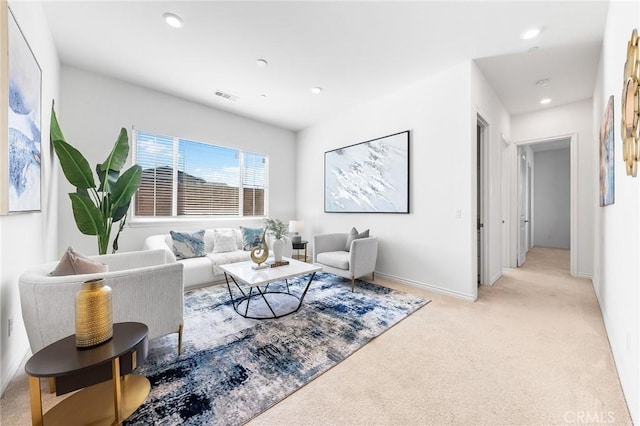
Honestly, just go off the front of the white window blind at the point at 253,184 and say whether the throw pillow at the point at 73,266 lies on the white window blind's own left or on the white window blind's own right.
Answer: on the white window blind's own right

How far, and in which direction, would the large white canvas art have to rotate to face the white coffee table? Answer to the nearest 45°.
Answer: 0° — it already faces it

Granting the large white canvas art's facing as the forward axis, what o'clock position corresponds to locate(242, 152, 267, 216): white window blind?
The white window blind is roughly at 2 o'clock from the large white canvas art.

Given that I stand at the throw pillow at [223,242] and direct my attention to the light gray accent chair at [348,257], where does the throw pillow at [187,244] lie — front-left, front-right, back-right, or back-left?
back-right

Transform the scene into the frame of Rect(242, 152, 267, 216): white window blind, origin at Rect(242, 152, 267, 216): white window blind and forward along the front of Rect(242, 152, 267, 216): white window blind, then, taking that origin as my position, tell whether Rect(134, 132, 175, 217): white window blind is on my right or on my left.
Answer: on my right

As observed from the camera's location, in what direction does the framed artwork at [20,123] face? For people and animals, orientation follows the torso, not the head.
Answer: facing to the right of the viewer

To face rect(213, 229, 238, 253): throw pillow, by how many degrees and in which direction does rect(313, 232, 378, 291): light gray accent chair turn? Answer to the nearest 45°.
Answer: approximately 45° to its right

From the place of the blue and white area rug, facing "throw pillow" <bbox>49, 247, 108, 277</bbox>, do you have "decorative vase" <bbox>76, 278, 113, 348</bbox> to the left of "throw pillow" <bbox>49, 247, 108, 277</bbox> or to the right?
left
